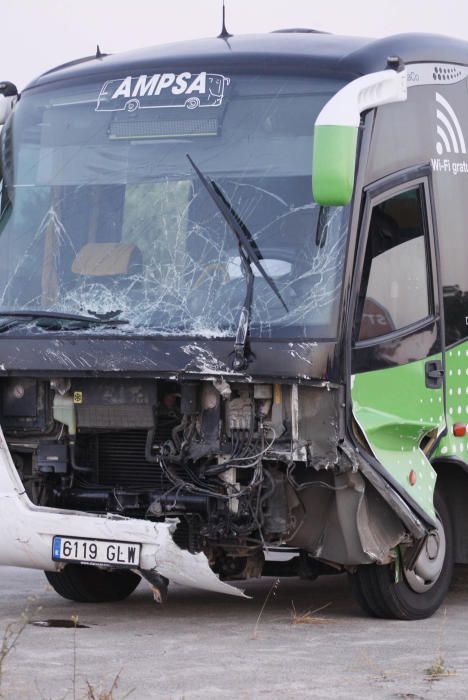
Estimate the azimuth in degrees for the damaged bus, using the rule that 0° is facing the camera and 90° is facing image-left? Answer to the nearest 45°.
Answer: approximately 45°
